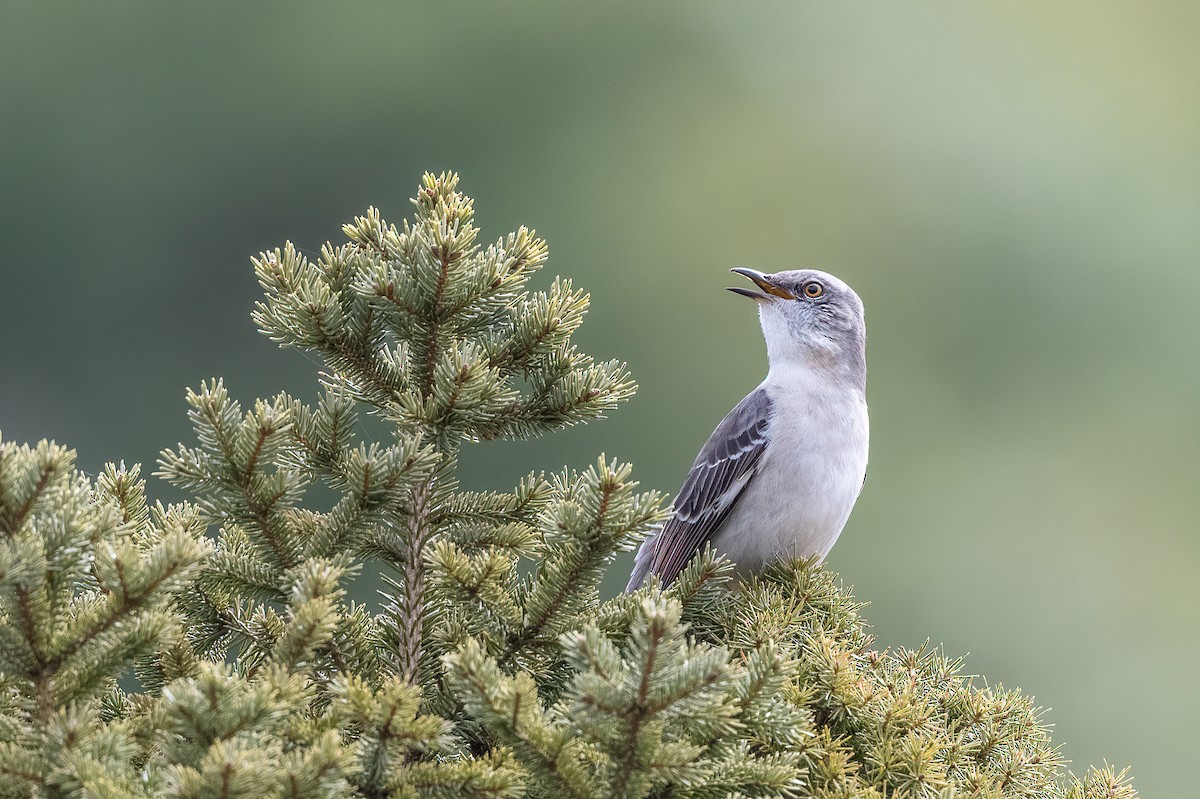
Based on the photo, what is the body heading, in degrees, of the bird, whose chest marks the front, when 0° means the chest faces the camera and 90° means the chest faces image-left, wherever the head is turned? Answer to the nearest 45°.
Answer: approximately 315°
